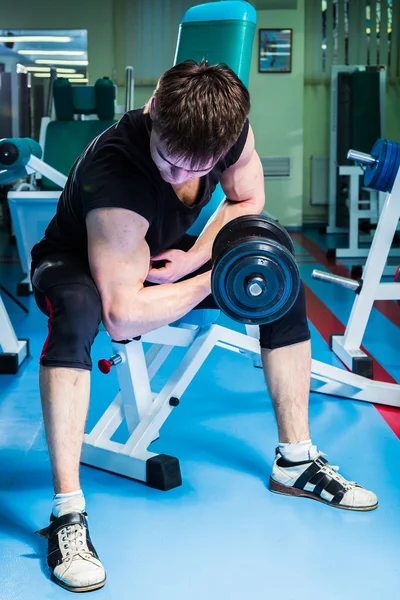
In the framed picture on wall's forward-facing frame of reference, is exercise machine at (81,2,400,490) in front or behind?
in front

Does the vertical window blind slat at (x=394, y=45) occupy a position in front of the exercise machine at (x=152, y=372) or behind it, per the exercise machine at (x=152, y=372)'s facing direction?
behind

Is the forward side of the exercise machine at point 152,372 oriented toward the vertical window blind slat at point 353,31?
no

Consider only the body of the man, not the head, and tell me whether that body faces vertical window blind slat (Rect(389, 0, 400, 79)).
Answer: no

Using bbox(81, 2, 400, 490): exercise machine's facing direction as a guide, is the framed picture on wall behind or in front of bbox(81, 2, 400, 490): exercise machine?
behind

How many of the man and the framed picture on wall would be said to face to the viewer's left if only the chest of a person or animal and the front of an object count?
0

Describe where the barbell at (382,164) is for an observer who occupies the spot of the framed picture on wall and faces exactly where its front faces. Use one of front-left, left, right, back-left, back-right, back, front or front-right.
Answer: front

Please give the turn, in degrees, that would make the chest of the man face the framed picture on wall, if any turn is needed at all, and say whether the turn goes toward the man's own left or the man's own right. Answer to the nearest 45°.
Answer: approximately 135° to the man's own left

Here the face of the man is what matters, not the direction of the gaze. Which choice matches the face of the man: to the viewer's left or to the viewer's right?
to the viewer's right

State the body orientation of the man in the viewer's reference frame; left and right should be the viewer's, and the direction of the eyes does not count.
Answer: facing the viewer and to the right of the viewer

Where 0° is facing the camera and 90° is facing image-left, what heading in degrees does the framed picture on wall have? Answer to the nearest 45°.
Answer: approximately 0°

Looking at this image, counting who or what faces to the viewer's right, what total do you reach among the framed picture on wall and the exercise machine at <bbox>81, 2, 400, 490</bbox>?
0

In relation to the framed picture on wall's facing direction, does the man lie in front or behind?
in front
